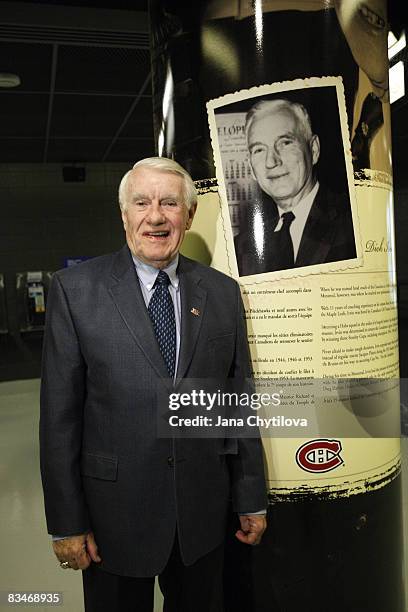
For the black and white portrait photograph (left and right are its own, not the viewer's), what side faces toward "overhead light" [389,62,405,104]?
back

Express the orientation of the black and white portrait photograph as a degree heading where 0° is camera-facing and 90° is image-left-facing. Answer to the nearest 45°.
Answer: approximately 0°

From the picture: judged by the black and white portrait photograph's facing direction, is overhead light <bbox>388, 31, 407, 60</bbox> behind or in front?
behind

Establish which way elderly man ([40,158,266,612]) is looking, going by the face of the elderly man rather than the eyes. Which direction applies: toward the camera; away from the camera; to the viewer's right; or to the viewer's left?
toward the camera
